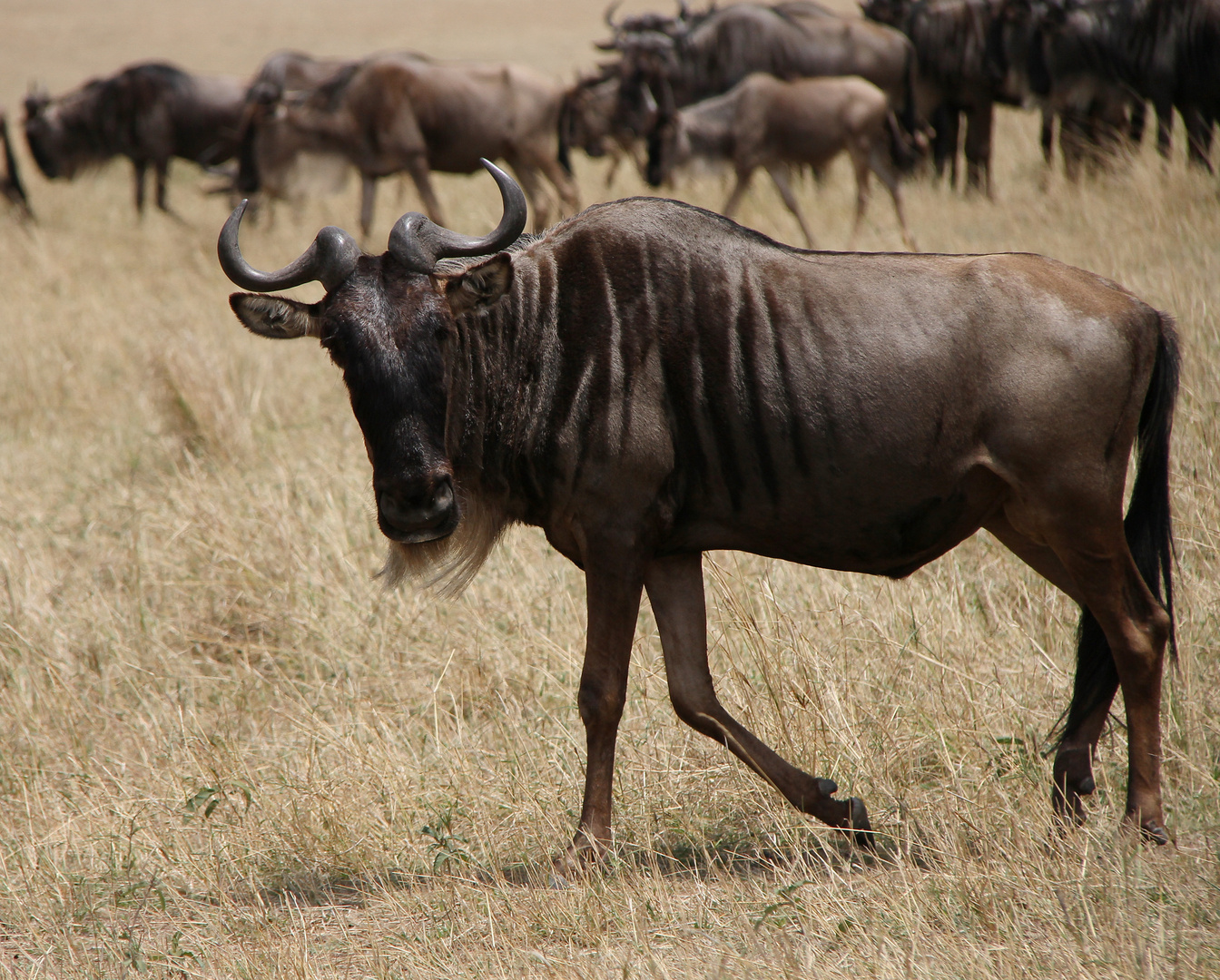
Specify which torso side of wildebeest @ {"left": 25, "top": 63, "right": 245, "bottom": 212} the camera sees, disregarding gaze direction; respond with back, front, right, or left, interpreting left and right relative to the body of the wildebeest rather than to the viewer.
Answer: left

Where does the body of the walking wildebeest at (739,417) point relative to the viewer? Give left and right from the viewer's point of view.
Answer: facing to the left of the viewer

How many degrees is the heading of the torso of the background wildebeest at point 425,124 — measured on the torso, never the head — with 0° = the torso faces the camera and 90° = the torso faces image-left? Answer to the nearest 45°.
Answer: approximately 90°

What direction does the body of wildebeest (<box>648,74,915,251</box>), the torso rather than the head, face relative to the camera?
to the viewer's left

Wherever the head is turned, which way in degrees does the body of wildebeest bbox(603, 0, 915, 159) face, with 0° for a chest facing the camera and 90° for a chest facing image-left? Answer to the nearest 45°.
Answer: approximately 90°

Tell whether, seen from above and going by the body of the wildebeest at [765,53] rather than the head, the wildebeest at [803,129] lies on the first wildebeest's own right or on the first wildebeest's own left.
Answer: on the first wildebeest's own left

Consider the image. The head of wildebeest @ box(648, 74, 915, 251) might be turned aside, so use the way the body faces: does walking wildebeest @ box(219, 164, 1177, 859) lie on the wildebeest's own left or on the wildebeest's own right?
on the wildebeest's own left

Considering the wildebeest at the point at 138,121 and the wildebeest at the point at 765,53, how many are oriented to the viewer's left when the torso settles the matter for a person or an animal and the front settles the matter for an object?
2

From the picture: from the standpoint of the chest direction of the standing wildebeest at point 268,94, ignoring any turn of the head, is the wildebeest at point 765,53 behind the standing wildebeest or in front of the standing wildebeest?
behind

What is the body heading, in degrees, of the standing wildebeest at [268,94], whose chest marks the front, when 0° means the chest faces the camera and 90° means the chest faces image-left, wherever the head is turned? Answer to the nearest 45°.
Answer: approximately 90°
